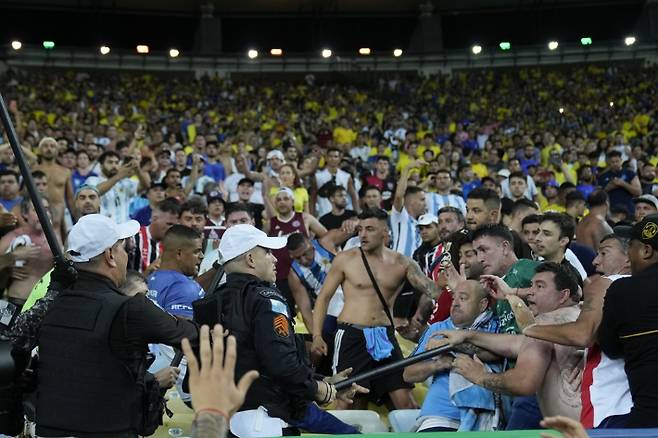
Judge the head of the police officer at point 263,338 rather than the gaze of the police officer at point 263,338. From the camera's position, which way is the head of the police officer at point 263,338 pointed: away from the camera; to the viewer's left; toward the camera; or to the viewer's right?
to the viewer's right

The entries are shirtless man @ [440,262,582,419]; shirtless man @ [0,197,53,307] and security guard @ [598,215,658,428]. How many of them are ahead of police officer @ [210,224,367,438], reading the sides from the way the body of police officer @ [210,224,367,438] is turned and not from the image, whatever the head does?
2

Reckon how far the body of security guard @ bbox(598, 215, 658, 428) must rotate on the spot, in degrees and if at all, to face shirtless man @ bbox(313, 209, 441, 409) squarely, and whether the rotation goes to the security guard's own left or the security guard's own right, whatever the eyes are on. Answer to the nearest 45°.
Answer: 0° — they already face them

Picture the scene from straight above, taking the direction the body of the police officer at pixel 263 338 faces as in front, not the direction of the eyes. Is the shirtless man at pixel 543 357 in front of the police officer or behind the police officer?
in front

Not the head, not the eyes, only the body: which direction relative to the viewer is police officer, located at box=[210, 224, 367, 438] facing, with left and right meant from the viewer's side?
facing to the right of the viewer

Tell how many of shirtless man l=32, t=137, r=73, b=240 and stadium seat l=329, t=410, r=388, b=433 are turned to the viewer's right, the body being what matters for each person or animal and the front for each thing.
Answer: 0

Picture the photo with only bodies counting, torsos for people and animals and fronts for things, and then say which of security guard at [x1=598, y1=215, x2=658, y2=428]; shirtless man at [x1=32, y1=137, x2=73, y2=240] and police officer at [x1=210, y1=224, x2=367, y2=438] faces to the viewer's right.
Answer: police officer at [x1=210, y1=224, x2=367, y2=438]

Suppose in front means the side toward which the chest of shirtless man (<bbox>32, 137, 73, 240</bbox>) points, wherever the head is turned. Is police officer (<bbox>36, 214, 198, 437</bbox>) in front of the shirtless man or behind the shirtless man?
in front

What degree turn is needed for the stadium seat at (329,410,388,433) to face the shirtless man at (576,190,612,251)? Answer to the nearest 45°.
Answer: approximately 135° to its left

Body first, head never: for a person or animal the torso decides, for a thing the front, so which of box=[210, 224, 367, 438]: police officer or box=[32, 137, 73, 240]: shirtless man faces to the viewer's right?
the police officer
